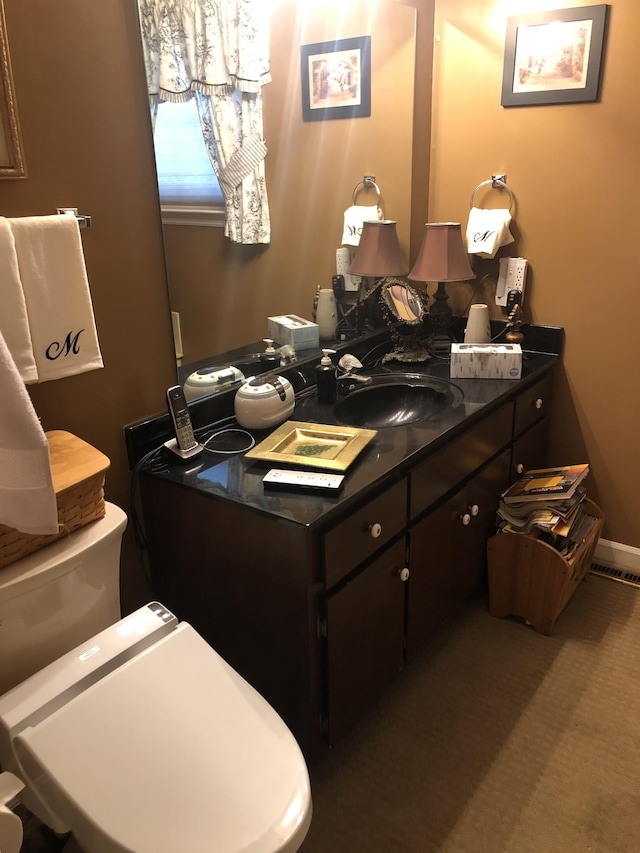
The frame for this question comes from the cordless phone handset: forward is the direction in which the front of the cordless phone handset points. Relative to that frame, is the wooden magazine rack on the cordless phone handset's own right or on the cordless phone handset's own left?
on the cordless phone handset's own left

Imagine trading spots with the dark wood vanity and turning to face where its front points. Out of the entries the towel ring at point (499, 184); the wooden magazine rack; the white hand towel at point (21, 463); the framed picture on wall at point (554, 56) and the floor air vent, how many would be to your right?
1

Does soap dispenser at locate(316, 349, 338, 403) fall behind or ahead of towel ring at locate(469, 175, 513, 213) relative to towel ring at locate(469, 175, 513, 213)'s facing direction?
ahead

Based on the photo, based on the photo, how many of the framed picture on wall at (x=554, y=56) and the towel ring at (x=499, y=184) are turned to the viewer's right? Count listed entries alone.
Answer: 0

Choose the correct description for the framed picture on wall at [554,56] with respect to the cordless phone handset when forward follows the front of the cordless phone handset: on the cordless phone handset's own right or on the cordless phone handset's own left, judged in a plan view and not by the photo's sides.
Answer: on the cordless phone handset's own left

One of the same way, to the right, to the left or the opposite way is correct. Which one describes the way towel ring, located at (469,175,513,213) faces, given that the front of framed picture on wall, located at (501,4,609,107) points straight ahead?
the same way

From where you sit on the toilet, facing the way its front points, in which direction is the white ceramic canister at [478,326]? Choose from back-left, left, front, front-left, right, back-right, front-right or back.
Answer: left

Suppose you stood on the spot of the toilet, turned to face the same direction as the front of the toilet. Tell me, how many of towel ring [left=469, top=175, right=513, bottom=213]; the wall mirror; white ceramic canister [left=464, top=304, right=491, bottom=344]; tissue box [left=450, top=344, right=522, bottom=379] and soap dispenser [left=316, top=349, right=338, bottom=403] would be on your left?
5

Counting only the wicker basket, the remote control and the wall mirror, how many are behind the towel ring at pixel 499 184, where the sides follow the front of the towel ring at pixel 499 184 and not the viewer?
0

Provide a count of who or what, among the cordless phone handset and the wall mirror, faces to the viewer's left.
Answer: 0

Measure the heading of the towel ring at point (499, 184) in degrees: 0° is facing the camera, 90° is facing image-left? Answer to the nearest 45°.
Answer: approximately 45°

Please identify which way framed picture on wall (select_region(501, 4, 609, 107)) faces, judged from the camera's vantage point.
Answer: facing the viewer and to the left of the viewer

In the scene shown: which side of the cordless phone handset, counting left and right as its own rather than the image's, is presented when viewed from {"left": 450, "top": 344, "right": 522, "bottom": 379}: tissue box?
left

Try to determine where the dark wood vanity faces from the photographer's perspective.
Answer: facing the viewer and to the right of the viewer

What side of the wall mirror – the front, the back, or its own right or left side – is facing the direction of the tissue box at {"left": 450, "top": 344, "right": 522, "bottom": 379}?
left

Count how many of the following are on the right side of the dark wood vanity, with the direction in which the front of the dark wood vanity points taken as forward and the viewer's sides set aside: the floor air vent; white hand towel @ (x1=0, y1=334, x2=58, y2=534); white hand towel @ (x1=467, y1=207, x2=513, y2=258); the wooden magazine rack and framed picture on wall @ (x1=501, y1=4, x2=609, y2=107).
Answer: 1

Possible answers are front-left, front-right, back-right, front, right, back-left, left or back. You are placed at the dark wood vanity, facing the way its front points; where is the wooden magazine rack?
left
